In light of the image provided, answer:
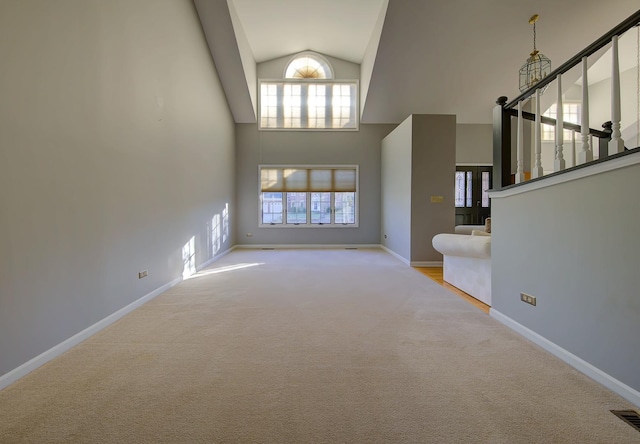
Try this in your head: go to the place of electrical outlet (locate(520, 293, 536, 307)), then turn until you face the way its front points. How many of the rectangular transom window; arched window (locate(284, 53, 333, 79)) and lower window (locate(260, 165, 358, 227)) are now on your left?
0

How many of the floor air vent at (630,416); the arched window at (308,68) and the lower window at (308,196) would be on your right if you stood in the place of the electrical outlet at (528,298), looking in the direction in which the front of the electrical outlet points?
2

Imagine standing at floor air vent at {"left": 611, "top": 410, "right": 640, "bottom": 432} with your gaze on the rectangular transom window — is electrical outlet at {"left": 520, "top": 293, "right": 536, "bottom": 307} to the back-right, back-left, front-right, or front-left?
front-right

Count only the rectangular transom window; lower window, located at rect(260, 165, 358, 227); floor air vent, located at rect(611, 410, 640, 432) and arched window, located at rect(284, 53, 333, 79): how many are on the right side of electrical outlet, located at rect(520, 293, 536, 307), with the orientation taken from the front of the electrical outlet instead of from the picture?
3

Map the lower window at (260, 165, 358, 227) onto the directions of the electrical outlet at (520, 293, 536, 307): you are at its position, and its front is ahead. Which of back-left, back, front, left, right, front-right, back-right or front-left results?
right

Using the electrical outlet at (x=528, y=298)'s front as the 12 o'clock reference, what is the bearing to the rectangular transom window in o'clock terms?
The rectangular transom window is roughly at 3 o'clock from the electrical outlet.

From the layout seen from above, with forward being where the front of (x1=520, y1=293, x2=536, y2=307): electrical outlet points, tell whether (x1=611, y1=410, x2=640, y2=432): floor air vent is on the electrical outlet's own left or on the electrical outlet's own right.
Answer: on the electrical outlet's own left

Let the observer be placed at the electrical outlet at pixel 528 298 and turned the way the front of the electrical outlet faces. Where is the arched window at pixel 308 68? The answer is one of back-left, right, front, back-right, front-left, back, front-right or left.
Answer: right

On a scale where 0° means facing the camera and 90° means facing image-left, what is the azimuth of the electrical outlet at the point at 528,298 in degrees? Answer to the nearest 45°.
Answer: approximately 45°

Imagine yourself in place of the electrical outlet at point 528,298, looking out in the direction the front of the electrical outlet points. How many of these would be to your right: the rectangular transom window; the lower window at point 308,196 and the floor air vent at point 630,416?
2
